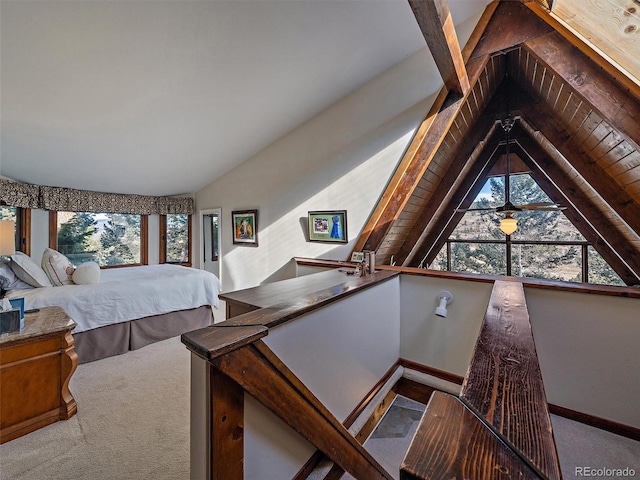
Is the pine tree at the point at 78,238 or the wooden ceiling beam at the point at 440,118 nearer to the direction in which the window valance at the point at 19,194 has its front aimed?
the wooden ceiling beam

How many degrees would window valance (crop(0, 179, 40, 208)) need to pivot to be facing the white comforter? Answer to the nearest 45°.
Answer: approximately 45° to its right

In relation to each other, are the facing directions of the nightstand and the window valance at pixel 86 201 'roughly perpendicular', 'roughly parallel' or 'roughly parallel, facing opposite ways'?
roughly perpendicular

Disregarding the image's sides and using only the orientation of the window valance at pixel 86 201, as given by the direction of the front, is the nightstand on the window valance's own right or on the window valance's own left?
on the window valance's own right
